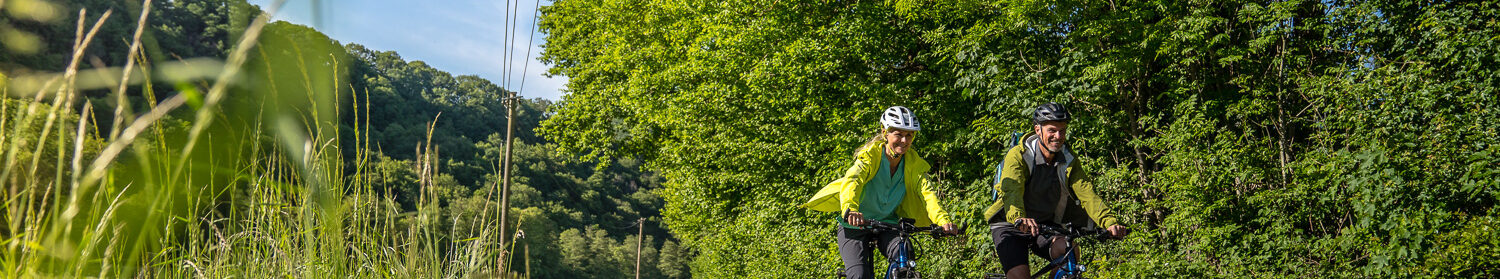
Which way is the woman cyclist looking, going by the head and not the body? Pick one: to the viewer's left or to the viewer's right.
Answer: to the viewer's right

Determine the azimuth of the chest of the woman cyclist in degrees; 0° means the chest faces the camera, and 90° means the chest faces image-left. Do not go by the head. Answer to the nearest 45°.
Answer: approximately 315°

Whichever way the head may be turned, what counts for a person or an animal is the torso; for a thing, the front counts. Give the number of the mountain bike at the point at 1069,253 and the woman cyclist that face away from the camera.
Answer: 0
